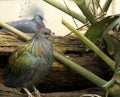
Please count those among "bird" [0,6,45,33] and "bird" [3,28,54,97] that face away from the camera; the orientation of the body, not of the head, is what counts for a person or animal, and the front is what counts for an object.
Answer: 0
